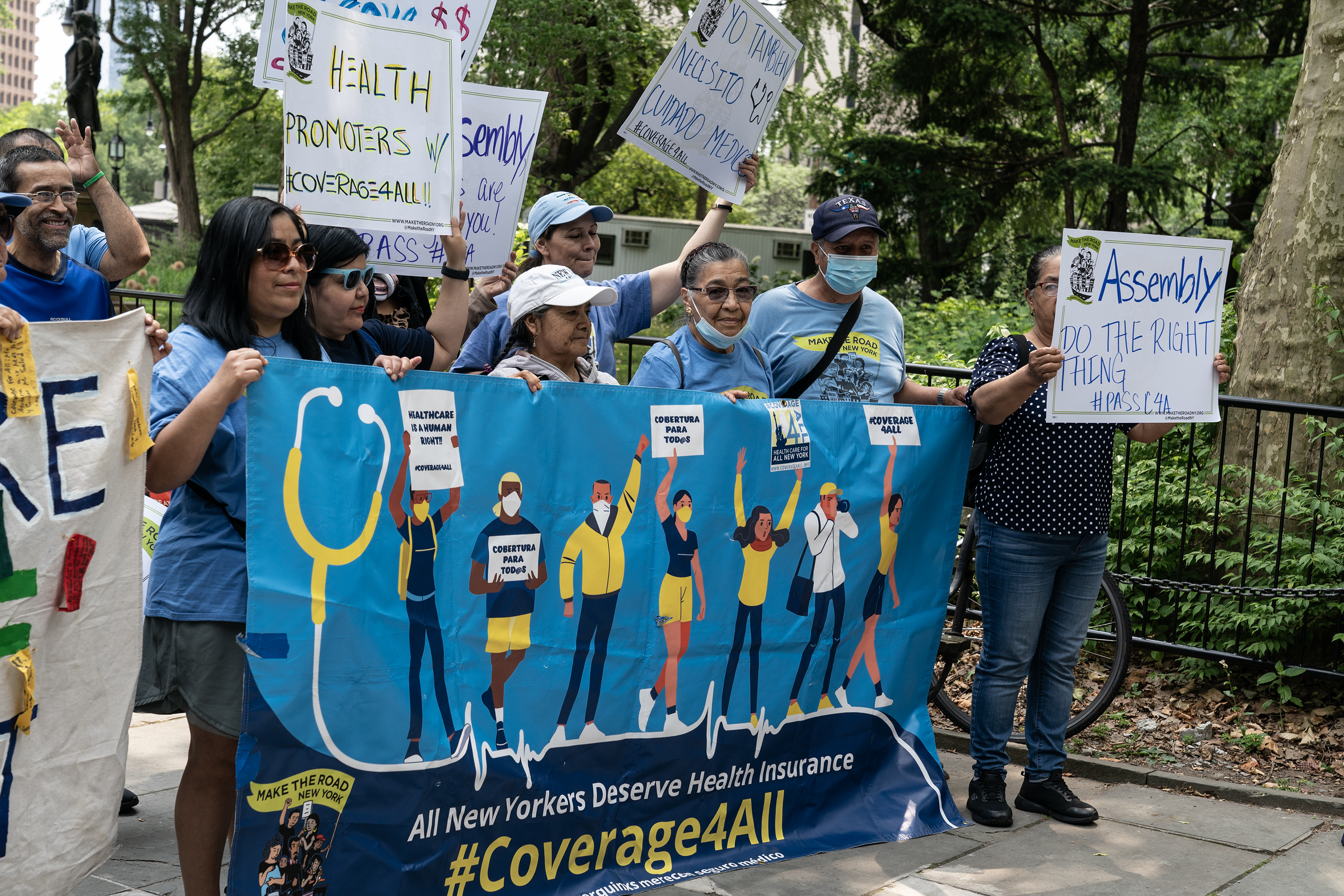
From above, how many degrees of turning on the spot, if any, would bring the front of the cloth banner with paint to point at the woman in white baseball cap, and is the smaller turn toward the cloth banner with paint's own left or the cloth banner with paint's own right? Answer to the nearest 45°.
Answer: approximately 90° to the cloth banner with paint's own left

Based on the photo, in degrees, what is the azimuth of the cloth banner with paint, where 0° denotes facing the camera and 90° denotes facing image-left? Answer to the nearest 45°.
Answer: approximately 0°

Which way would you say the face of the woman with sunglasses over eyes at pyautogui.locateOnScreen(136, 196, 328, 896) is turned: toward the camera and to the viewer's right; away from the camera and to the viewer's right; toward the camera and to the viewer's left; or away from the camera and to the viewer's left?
toward the camera and to the viewer's right

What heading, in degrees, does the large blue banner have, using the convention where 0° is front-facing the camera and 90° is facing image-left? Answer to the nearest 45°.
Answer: approximately 315°
